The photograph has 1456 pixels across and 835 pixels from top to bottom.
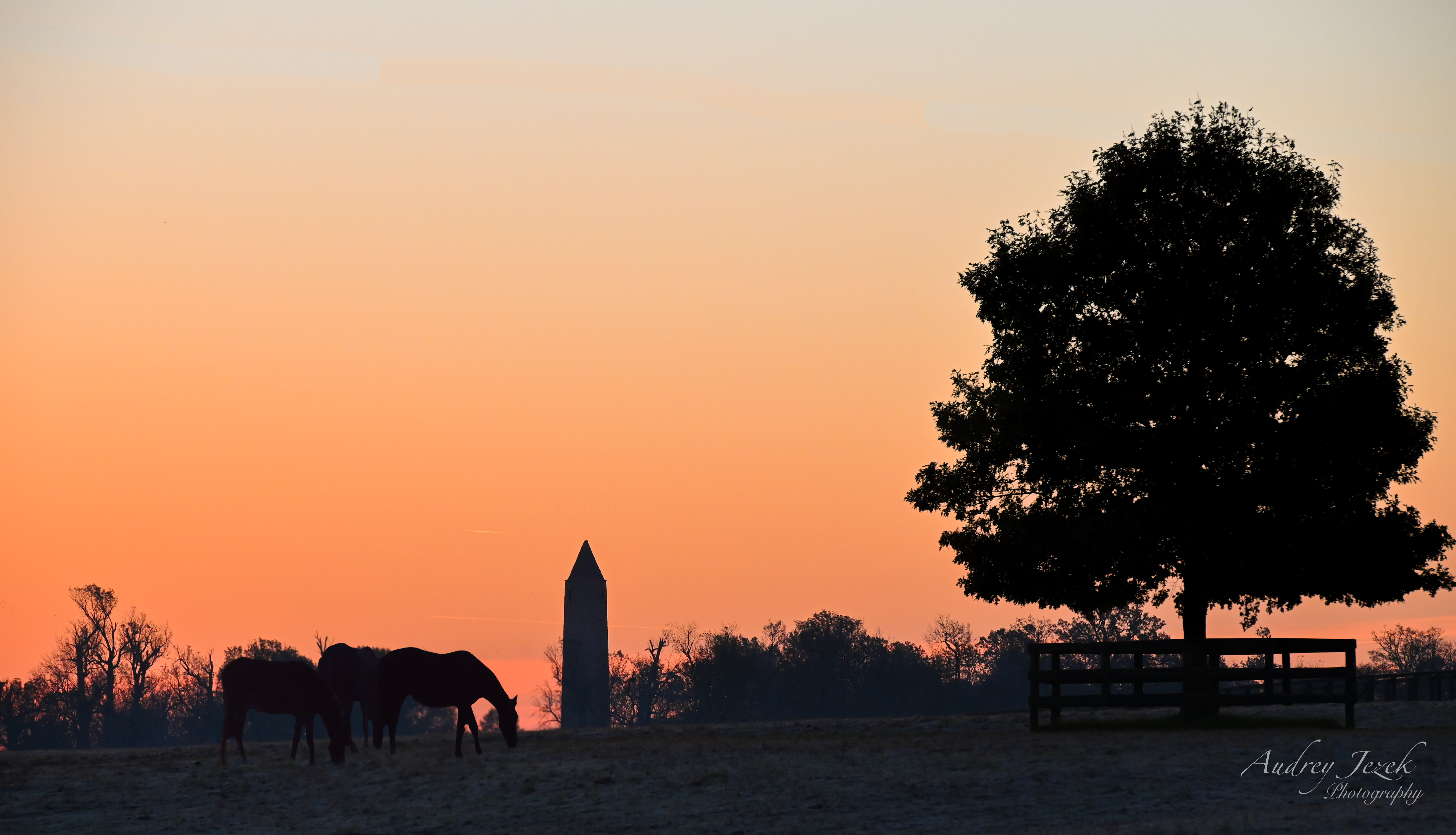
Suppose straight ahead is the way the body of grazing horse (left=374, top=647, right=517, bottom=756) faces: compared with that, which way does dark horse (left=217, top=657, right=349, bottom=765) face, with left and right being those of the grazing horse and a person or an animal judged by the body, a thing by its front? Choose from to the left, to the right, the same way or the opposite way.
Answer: the same way

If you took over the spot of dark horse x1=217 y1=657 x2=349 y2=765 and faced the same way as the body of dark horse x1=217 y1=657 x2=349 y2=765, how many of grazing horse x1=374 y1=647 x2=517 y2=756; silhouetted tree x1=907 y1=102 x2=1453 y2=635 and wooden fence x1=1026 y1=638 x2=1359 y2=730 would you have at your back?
0

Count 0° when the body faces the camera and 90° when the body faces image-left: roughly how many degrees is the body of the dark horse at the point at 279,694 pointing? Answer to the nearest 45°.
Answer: approximately 270°

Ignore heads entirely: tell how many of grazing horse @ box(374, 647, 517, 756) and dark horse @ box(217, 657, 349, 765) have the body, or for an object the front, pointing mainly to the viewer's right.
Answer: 2

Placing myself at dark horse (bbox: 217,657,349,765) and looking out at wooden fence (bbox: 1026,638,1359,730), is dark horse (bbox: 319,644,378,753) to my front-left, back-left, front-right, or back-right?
front-left

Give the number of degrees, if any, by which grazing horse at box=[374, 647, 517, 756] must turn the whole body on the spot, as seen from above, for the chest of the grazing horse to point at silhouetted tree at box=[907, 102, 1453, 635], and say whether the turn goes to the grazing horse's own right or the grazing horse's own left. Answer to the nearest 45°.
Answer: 0° — it already faces it

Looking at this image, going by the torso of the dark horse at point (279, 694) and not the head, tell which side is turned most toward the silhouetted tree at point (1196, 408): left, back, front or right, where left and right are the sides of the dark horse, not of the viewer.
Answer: front

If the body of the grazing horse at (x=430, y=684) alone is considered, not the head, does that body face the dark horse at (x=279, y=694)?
no

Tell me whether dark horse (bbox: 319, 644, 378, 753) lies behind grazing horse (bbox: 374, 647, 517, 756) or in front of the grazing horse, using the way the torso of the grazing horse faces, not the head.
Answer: behind

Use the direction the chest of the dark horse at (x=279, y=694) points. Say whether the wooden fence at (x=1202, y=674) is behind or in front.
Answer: in front

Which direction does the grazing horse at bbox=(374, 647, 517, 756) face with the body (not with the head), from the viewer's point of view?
to the viewer's right

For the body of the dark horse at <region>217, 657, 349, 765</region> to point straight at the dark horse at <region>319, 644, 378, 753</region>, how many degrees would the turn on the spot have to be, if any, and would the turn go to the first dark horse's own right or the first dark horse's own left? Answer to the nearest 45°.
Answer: approximately 45° to the first dark horse's own left
